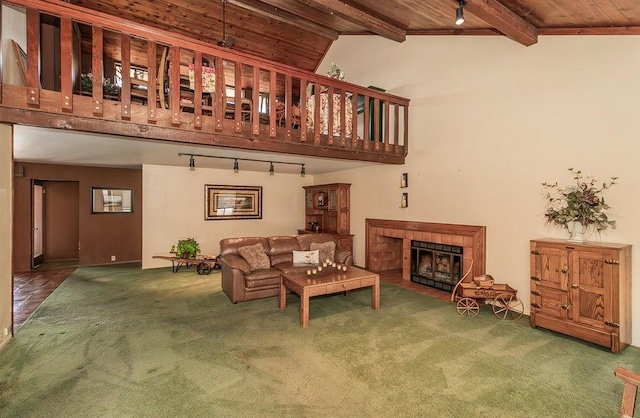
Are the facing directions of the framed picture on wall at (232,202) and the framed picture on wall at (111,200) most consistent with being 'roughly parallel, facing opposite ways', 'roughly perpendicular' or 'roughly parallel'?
roughly parallel

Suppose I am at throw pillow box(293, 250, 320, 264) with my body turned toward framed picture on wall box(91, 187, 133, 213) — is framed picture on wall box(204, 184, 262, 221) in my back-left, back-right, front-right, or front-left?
front-right

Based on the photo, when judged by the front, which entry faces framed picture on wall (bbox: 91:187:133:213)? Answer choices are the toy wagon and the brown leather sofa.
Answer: the toy wagon

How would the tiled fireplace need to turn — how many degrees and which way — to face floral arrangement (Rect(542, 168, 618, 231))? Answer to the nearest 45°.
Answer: approximately 90° to its left

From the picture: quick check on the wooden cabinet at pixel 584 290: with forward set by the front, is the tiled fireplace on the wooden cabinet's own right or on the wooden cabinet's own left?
on the wooden cabinet's own right

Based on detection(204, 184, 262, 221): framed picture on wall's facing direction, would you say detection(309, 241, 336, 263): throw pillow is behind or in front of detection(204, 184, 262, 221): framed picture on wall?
in front

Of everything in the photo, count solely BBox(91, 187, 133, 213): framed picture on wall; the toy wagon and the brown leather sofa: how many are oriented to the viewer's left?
1

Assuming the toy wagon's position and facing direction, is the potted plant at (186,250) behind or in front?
in front

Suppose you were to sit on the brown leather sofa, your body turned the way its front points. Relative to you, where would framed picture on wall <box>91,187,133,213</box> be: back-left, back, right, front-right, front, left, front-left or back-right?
back

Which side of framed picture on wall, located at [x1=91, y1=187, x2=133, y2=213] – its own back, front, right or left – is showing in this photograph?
front

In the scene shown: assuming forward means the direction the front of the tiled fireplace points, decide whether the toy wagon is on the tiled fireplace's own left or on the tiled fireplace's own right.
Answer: on the tiled fireplace's own left

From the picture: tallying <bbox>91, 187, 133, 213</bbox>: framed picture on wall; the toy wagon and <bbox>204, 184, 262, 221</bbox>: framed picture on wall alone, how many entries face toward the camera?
2

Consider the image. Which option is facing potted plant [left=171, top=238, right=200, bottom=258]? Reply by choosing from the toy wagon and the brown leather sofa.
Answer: the toy wagon

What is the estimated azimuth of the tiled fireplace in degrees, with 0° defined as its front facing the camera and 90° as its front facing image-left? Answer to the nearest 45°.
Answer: approximately 45°

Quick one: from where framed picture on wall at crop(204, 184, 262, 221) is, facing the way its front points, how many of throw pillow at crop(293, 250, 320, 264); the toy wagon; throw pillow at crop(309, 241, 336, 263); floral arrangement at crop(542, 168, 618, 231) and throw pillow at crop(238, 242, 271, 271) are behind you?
0

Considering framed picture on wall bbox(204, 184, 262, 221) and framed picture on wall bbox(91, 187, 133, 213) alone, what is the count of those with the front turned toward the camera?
2

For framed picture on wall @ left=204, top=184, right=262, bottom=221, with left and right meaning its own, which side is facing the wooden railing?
front

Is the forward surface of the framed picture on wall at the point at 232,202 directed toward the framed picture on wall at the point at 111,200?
no

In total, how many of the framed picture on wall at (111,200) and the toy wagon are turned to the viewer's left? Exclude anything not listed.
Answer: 1

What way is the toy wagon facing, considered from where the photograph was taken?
facing to the left of the viewer
